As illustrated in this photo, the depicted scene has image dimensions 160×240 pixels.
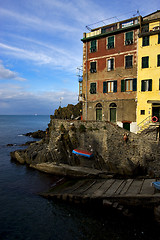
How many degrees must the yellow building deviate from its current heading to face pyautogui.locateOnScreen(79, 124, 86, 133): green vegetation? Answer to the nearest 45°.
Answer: approximately 90° to its right

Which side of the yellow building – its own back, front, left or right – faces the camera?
front
